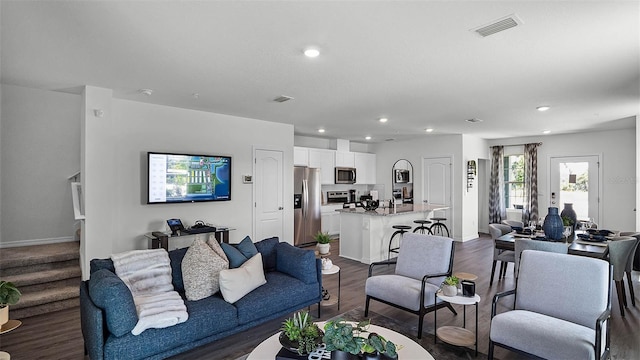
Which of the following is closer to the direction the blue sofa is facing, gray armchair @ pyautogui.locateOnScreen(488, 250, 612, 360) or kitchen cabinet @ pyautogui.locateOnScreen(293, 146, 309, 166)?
the gray armchair

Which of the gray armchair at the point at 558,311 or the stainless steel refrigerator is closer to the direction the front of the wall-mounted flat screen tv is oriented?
the gray armchair

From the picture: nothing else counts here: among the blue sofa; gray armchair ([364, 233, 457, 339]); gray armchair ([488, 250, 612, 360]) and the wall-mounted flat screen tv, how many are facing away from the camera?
0

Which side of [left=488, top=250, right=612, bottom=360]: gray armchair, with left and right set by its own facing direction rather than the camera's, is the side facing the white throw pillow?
right

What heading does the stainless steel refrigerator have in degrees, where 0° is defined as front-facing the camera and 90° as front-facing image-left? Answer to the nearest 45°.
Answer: approximately 315°

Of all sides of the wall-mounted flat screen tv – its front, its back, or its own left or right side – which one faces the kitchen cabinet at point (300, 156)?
left

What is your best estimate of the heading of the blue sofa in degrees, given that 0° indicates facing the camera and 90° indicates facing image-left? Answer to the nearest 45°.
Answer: approximately 315°

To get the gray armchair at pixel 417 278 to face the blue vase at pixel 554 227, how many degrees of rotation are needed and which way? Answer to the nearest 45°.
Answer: approximately 180°

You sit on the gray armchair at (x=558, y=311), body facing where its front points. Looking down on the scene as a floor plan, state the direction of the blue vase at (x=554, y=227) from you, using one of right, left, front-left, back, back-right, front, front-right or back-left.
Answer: back-right

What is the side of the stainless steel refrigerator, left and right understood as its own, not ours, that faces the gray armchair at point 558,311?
front

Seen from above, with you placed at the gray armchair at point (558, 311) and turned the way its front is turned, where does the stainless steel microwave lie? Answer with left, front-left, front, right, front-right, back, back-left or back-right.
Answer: right

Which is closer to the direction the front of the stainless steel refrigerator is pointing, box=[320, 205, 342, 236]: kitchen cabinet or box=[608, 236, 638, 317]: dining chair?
the dining chair

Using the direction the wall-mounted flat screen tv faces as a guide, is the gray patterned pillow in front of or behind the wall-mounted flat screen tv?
in front

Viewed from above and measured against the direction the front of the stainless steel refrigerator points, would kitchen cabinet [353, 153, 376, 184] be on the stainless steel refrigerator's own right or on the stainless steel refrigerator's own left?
on the stainless steel refrigerator's own left

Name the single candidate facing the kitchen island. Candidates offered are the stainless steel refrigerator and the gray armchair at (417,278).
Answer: the stainless steel refrigerator

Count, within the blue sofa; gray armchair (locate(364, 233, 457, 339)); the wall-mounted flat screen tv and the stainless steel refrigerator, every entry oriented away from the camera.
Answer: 0

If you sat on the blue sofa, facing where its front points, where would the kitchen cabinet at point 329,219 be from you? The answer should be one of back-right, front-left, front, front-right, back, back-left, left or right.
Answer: left

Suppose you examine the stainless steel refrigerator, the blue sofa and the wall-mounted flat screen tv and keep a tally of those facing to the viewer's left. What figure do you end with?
0

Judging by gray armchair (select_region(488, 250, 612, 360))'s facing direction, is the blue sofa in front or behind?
in front
